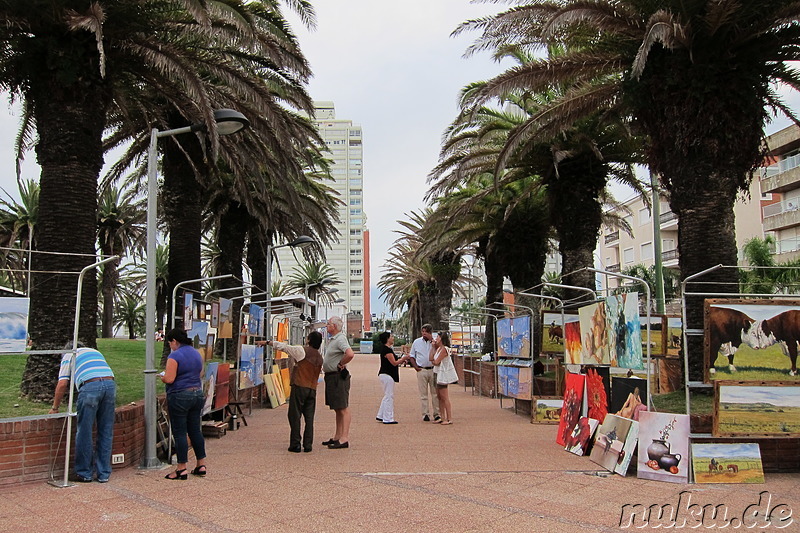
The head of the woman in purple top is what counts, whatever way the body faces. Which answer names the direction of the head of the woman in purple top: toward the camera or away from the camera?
away from the camera

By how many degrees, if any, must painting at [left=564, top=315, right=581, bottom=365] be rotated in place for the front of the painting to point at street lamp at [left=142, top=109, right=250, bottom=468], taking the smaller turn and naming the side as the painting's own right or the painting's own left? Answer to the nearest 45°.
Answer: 0° — it already faces it

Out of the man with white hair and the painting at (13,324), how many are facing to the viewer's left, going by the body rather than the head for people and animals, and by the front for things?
1

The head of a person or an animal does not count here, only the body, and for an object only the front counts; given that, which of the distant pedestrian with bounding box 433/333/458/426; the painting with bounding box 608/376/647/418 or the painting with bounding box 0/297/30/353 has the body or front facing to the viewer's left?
the distant pedestrian

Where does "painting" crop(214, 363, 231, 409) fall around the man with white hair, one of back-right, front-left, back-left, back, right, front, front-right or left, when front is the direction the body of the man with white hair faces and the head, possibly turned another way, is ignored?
front-right

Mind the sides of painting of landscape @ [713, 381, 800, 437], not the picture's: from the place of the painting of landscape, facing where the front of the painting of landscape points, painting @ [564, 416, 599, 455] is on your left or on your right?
on your right

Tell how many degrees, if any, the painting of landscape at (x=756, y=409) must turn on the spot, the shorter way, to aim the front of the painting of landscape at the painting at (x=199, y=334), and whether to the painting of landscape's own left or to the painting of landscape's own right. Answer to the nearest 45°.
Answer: approximately 90° to the painting of landscape's own right

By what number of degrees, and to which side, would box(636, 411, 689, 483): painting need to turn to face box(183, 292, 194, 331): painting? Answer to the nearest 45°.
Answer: approximately 90° to its right

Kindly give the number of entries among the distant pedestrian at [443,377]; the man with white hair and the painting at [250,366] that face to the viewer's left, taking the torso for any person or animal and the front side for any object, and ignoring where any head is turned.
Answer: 2

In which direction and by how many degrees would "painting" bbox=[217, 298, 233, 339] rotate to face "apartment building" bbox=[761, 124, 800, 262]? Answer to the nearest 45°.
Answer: approximately 90° to its left

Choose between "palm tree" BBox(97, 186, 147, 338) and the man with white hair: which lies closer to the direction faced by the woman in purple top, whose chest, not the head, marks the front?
the palm tree

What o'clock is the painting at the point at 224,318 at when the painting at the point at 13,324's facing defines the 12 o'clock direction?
the painting at the point at 224,318 is roughly at 7 o'clock from the painting at the point at 13,324.

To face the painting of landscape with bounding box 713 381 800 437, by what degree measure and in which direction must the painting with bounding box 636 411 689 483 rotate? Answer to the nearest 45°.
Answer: approximately 90° to its left
